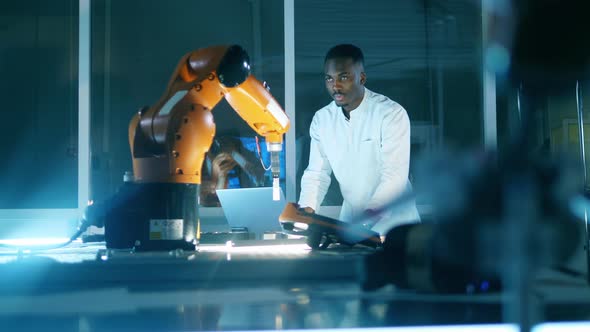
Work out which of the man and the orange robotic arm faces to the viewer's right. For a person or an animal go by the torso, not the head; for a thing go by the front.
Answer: the orange robotic arm

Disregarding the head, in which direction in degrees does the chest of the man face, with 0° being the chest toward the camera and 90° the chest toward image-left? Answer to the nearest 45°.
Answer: approximately 45°

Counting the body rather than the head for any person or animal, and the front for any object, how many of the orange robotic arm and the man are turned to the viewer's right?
1

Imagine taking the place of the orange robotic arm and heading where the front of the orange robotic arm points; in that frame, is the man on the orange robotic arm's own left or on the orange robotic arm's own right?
on the orange robotic arm's own left

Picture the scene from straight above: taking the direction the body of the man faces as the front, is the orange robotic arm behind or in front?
in front

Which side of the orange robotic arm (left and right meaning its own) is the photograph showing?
right

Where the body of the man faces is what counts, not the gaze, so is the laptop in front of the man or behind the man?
in front
